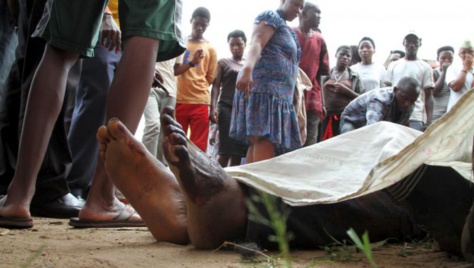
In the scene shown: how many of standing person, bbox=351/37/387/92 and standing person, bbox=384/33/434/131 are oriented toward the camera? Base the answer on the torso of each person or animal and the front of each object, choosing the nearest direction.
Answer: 2

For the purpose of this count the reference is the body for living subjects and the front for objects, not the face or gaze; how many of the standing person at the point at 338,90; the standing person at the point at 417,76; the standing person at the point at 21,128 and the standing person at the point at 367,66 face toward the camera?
3

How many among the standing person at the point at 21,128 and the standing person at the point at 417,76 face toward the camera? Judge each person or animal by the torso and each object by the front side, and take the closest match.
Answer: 1

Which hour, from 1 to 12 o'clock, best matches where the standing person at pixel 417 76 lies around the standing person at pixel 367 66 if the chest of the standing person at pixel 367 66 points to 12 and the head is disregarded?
the standing person at pixel 417 76 is roughly at 10 o'clock from the standing person at pixel 367 66.

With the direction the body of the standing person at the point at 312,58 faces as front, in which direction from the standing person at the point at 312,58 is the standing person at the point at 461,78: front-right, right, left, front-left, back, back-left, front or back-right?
left

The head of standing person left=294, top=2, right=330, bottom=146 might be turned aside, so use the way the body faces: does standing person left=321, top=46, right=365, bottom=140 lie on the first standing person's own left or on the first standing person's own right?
on the first standing person's own left

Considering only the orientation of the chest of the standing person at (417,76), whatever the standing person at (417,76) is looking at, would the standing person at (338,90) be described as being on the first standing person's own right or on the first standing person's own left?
on the first standing person's own right

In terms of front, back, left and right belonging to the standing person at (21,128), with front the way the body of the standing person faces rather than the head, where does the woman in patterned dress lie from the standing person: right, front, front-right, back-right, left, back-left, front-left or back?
front-left
